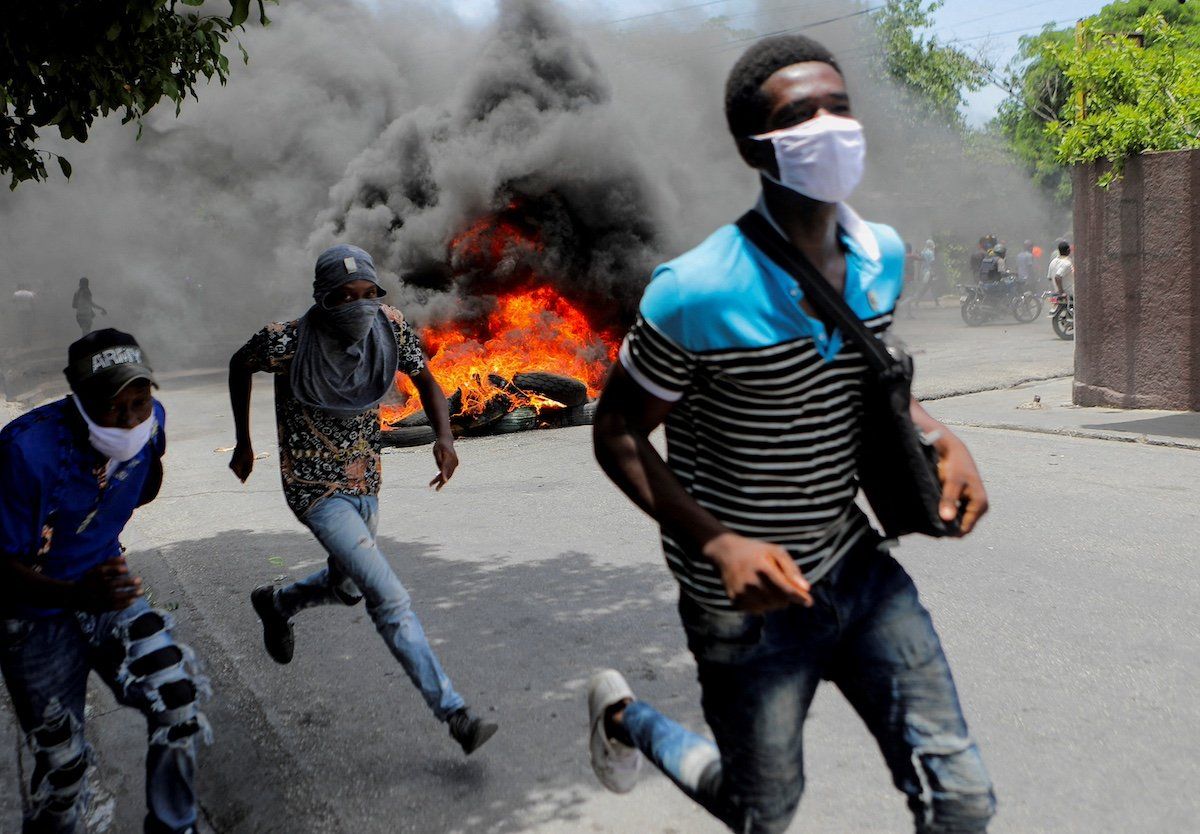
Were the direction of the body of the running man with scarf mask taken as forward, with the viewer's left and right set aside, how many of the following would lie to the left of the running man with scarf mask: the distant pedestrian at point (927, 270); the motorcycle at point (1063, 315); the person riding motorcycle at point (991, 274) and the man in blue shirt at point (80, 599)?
3

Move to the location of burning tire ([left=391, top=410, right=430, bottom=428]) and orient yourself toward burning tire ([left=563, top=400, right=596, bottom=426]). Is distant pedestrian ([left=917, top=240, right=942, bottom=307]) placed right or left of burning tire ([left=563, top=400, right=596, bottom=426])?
left

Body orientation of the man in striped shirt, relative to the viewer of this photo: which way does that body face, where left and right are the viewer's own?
facing the viewer and to the right of the viewer

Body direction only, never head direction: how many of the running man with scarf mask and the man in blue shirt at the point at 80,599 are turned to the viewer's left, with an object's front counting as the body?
0

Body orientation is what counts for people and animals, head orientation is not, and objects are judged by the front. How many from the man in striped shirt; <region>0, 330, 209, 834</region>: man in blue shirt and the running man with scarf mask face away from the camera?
0

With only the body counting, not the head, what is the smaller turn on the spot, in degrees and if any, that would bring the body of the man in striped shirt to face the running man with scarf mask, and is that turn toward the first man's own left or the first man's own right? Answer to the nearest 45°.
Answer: approximately 180°

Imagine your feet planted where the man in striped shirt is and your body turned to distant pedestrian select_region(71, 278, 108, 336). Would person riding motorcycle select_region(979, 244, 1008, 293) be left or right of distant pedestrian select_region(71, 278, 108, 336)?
right

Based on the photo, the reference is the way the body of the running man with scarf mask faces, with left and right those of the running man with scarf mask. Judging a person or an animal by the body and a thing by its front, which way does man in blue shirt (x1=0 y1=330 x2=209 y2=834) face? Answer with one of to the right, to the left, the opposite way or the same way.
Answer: the same way

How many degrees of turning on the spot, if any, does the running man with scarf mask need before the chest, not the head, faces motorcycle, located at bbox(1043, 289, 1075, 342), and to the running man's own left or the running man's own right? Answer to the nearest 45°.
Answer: approximately 90° to the running man's own left

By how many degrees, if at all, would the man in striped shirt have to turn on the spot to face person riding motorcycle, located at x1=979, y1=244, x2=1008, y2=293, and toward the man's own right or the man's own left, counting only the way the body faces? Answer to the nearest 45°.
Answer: approximately 135° to the man's own left

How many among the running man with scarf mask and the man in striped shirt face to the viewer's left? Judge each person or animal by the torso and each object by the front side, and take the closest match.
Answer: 0
